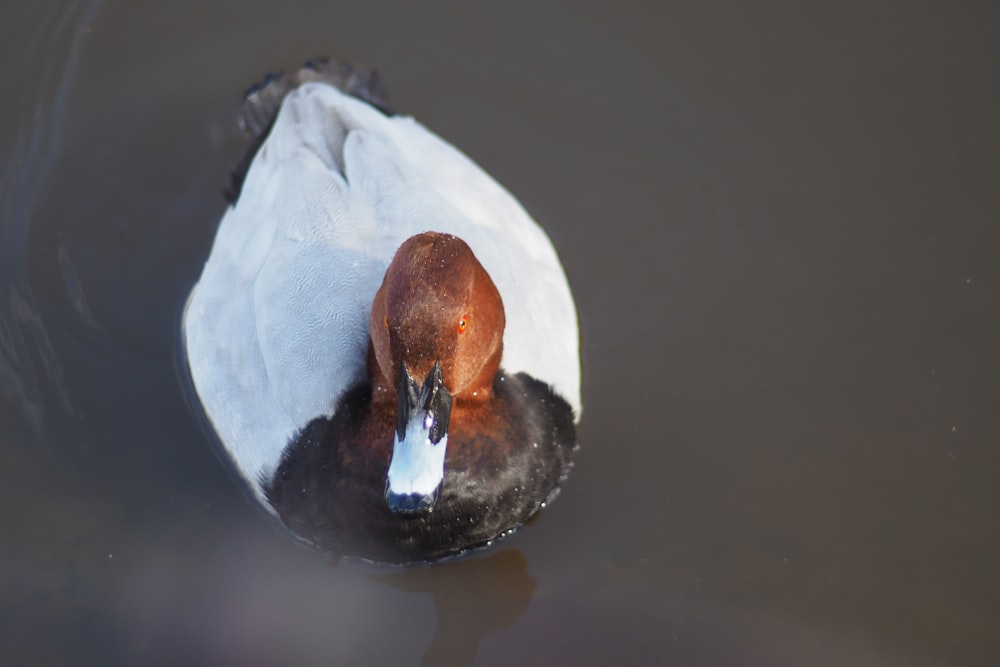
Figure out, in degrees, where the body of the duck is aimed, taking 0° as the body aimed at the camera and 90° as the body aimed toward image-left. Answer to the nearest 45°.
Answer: approximately 0°
